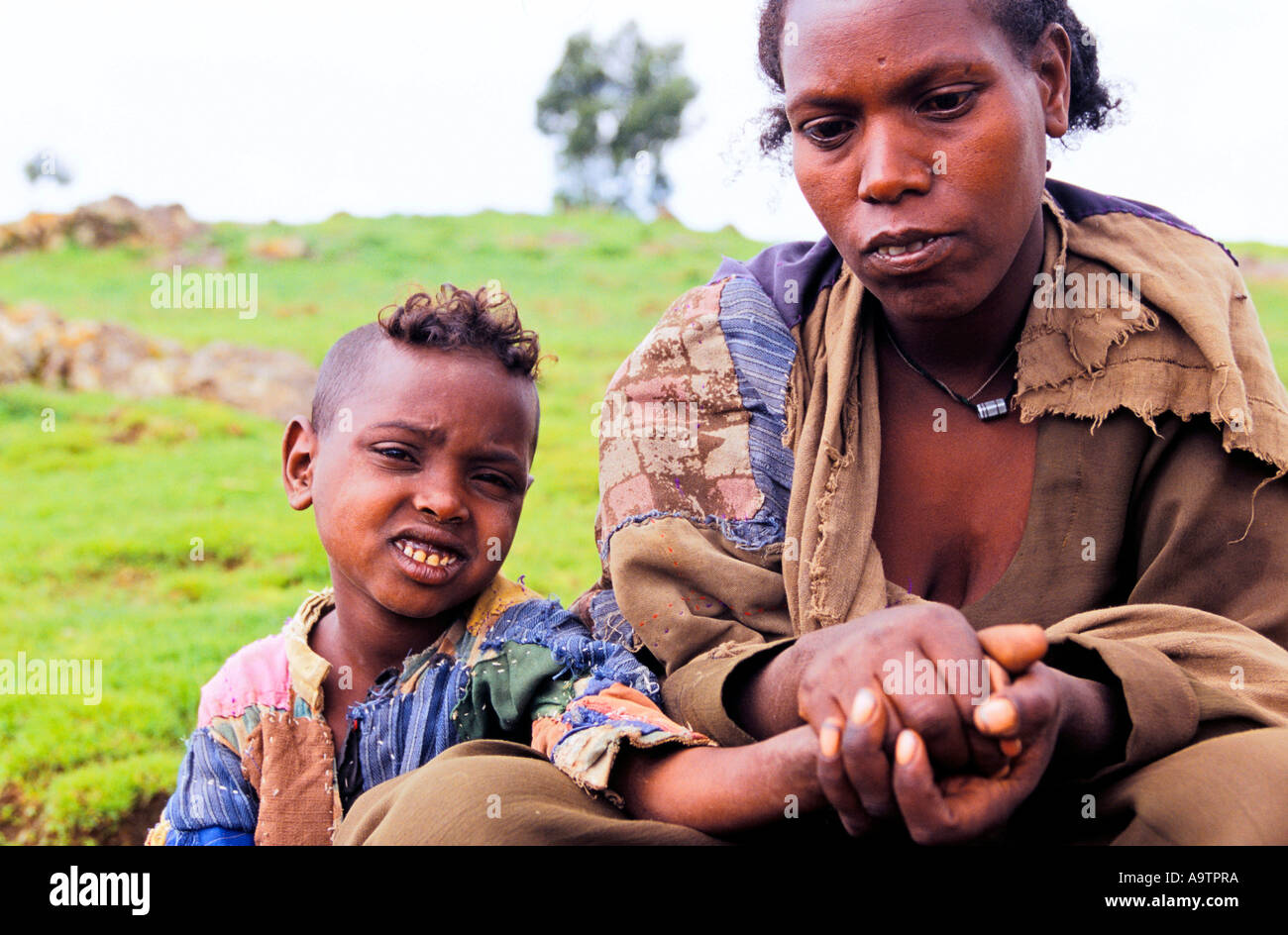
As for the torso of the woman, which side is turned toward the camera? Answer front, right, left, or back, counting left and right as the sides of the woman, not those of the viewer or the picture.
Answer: front

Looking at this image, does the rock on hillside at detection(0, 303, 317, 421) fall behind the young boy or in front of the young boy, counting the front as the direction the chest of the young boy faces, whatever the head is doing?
behind

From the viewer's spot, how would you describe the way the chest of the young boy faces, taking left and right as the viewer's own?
facing the viewer

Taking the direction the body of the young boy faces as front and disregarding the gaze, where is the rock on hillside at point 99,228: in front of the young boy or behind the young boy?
behind

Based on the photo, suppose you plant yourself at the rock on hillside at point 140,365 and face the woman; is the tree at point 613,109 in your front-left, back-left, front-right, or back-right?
back-left

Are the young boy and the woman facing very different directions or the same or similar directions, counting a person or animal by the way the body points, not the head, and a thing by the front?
same or similar directions

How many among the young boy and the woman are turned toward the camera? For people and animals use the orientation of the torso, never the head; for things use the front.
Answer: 2

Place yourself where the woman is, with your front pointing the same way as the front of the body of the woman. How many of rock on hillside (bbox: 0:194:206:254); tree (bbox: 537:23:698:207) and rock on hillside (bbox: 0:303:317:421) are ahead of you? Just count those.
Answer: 0

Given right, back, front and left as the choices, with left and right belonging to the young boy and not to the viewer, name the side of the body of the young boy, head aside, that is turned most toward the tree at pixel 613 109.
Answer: back

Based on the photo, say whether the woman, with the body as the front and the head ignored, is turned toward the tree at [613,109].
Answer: no

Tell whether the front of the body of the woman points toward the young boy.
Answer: no

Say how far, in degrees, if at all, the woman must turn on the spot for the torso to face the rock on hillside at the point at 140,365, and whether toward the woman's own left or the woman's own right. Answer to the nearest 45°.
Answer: approximately 135° to the woman's own right

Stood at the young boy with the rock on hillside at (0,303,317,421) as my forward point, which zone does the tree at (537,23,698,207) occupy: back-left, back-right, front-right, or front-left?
front-right
